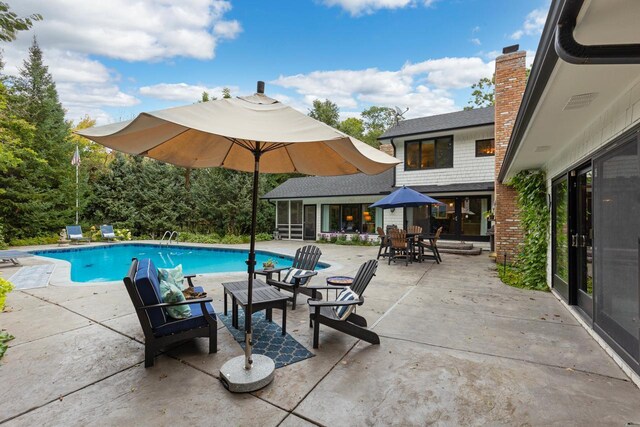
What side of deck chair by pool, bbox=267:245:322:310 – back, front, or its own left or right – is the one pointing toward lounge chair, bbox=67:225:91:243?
right

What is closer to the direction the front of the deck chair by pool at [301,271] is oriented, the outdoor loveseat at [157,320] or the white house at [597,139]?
the outdoor loveseat

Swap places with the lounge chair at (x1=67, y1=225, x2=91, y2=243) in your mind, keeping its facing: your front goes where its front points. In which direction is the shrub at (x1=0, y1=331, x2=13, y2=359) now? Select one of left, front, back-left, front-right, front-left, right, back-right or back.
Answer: front-right

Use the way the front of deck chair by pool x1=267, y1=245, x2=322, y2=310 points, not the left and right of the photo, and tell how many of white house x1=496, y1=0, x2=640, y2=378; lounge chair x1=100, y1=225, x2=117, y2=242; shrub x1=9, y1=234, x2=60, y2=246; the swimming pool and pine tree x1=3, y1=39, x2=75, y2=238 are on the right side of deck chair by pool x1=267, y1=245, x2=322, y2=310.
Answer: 4

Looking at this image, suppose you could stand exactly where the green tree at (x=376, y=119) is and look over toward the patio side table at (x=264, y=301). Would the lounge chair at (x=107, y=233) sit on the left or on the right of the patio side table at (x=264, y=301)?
right

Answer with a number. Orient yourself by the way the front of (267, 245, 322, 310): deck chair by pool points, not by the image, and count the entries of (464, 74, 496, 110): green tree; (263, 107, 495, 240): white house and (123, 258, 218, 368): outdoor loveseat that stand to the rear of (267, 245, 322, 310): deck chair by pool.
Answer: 2

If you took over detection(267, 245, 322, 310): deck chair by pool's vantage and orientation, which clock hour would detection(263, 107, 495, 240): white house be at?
The white house is roughly at 6 o'clock from the deck chair by pool.

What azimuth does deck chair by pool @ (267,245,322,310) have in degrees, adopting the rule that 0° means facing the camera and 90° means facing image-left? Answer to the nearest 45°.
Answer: approximately 45°

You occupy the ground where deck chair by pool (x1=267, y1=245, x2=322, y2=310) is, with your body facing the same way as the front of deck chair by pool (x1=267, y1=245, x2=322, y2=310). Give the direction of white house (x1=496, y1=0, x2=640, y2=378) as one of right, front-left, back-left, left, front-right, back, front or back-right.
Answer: left

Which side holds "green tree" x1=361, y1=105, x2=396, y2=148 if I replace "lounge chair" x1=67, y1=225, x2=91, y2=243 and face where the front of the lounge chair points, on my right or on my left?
on my left

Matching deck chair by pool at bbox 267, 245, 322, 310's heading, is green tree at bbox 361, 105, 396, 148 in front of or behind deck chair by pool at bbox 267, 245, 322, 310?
behind
